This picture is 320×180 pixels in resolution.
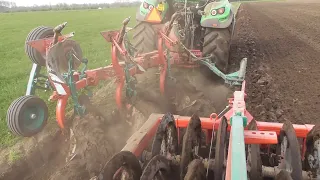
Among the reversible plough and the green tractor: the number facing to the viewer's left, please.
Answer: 0

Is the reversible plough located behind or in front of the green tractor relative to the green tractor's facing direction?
behind

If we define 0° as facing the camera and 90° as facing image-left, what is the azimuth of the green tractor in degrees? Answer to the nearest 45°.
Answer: approximately 180°

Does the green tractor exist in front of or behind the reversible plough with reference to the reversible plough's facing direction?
in front

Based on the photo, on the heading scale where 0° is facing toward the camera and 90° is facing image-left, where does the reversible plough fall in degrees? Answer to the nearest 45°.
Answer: approximately 225°
